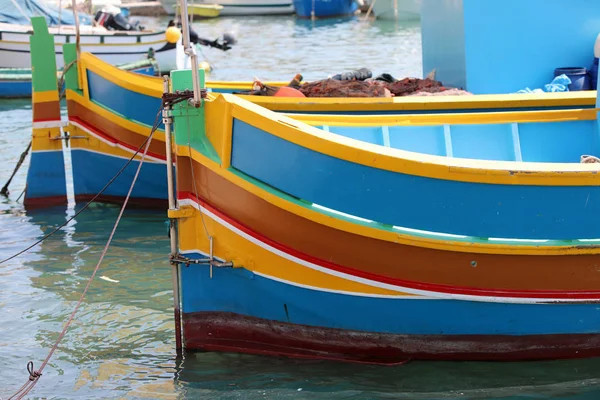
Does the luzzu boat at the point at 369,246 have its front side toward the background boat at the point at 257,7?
no

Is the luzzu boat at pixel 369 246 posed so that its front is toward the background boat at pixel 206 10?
no
